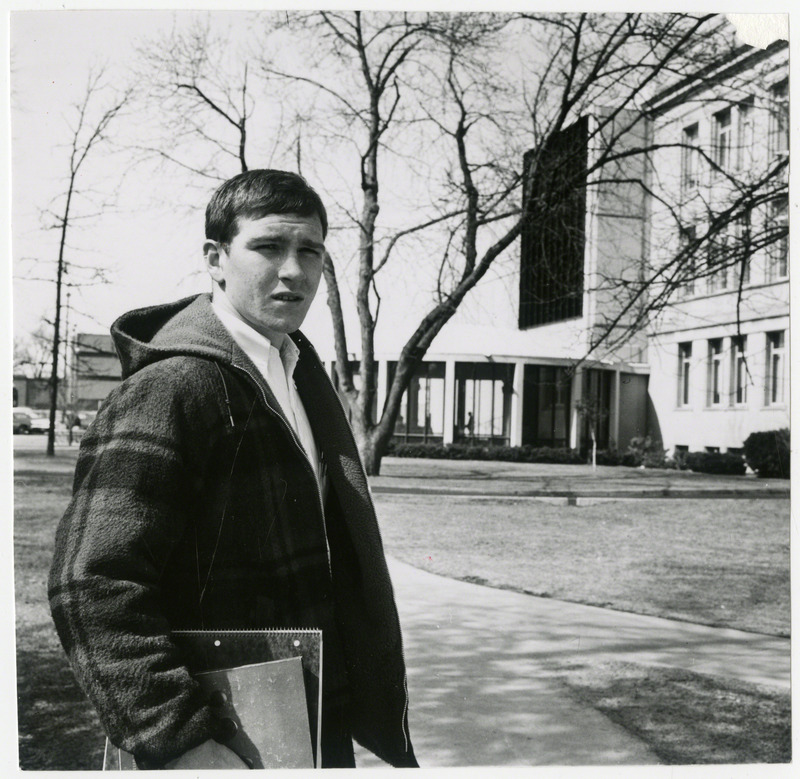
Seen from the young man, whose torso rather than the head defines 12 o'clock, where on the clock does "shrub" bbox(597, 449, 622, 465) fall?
The shrub is roughly at 9 o'clock from the young man.

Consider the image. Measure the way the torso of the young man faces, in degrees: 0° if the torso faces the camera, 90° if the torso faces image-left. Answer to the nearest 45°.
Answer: approximately 315°

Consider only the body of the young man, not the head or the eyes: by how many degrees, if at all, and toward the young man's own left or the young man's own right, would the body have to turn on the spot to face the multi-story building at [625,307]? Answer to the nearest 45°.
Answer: approximately 90° to the young man's own left

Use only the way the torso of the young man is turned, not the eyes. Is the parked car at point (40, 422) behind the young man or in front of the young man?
behind

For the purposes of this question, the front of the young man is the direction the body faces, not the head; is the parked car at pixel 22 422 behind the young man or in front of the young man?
behind

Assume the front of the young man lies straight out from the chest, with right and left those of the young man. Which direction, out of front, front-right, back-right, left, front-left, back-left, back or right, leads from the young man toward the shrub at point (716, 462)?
left

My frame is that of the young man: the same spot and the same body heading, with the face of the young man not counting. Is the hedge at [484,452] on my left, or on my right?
on my left

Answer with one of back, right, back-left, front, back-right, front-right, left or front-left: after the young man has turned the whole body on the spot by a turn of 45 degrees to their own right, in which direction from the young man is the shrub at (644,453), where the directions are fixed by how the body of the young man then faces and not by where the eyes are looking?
back-left

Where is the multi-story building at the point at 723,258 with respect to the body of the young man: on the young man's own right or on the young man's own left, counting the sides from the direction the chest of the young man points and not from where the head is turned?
on the young man's own left
